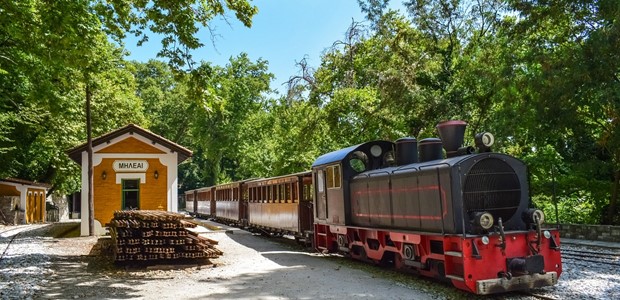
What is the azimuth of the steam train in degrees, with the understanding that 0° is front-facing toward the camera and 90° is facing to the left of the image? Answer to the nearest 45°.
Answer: approximately 315°

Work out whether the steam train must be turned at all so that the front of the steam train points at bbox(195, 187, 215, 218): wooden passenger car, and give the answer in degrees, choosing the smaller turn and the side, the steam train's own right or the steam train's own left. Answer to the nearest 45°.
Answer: approximately 180°

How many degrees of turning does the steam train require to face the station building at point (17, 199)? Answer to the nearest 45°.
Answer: approximately 180°

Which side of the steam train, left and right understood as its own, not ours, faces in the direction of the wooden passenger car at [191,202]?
back

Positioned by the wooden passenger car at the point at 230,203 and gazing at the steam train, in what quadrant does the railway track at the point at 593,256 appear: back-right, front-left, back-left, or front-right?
front-left

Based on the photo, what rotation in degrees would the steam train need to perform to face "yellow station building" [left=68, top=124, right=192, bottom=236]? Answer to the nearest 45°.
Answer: approximately 180°

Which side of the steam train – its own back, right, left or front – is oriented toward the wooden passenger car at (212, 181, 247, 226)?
back

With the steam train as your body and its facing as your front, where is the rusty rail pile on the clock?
The rusty rail pile is roughly at 5 o'clock from the steam train.

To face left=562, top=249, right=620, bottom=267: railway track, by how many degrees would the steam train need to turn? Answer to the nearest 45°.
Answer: approximately 90° to its left
